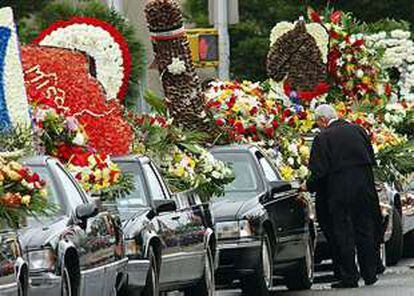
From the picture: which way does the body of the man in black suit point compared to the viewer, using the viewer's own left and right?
facing away from the viewer and to the left of the viewer

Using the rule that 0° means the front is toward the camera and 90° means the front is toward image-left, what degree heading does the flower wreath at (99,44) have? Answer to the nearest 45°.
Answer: approximately 0°

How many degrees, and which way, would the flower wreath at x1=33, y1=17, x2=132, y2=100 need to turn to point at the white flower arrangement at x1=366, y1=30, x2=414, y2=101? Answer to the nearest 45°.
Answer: approximately 135° to its left

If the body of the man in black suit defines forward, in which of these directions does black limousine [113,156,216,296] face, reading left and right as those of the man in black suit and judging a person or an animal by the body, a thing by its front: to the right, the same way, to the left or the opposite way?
to the left

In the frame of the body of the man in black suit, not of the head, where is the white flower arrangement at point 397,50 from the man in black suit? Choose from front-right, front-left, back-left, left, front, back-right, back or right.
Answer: front-right

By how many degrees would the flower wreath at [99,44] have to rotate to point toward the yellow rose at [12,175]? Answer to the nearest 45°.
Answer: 0° — it already faces it

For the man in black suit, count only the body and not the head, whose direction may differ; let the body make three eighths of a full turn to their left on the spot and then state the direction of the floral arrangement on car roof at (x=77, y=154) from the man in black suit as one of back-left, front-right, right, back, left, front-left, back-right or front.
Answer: front-right

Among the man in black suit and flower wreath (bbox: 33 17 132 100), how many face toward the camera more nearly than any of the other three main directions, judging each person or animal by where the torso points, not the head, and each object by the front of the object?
1
